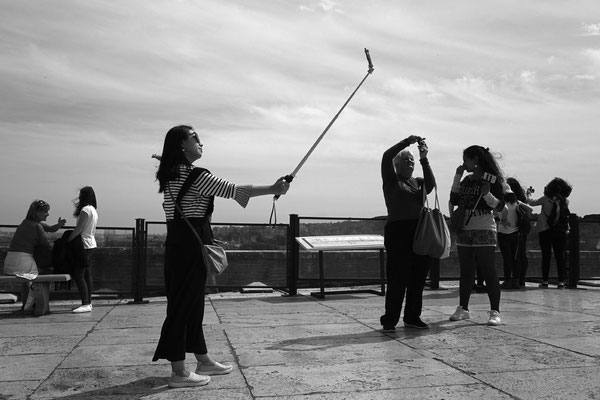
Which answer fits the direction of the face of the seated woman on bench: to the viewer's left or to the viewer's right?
to the viewer's right

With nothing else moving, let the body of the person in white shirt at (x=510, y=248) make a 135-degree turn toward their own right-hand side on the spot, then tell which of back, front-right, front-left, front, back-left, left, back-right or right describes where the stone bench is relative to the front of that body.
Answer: right

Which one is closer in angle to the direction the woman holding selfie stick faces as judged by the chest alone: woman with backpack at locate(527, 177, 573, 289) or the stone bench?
the woman with backpack

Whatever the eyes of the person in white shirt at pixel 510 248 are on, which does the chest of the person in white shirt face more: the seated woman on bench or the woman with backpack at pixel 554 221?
the woman with backpack

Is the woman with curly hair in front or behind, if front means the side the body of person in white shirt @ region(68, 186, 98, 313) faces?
behind

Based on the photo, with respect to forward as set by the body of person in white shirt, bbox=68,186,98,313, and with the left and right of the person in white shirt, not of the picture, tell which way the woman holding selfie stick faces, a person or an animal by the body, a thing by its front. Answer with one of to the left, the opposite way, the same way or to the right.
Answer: the opposite way

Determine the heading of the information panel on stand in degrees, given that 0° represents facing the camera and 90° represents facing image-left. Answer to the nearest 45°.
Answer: approximately 0°

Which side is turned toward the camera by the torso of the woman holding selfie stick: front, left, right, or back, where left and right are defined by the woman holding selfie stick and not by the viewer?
right

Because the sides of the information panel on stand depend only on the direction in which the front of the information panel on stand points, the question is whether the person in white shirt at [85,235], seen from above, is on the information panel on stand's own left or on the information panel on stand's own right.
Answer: on the information panel on stand's own right

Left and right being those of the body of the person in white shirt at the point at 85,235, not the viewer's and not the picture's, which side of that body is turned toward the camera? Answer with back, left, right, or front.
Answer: left

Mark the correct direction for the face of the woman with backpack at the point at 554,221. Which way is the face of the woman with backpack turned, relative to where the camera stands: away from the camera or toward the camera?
away from the camera

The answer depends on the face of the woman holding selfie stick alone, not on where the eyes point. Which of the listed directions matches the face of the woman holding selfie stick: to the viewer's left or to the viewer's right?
to the viewer's right

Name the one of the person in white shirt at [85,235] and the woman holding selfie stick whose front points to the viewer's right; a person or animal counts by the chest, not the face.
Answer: the woman holding selfie stick

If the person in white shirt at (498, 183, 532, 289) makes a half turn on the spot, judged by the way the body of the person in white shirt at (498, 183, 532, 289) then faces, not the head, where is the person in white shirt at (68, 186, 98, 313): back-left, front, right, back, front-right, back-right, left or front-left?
front-right
